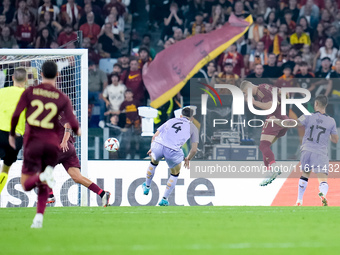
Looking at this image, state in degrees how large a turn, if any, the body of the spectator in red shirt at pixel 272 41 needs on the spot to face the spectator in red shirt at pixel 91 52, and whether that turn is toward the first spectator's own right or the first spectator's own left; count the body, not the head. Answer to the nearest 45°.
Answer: approximately 90° to the first spectator's own right

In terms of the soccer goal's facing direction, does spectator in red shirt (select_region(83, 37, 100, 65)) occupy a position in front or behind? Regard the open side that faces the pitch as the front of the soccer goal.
behind

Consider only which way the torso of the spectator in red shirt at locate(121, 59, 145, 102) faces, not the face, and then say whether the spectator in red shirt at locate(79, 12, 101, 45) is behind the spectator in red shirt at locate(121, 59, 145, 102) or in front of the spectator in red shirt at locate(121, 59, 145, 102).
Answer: behind

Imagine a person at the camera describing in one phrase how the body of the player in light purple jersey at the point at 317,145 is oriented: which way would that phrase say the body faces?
away from the camera

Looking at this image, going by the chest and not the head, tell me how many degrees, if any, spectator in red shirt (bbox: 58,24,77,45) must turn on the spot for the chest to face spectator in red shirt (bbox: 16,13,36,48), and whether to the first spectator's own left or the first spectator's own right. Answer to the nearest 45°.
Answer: approximately 90° to the first spectator's own right

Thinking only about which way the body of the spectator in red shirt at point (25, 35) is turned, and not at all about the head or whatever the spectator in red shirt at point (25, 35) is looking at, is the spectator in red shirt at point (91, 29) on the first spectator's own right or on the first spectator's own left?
on the first spectator's own left

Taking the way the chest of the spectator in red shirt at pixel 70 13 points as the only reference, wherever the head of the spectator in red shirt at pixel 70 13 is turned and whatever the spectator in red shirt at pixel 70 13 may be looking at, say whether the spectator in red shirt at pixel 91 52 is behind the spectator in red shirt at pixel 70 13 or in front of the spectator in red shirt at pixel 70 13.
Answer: in front

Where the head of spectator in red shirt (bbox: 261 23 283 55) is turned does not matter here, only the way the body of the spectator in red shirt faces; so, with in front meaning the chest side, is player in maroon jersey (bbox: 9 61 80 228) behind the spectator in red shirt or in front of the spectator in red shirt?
in front

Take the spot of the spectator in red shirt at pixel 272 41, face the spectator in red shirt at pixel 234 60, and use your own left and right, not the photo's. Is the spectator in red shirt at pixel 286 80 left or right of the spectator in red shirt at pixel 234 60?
left

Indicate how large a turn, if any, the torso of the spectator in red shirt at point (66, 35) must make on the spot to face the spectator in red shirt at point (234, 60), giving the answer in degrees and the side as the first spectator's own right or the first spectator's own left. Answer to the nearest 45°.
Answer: approximately 90° to the first spectator's own left

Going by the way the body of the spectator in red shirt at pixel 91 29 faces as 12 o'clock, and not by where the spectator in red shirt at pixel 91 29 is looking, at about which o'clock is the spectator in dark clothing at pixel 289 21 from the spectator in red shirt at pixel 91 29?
the spectator in dark clothing at pixel 289 21 is roughly at 9 o'clock from the spectator in red shirt at pixel 91 29.

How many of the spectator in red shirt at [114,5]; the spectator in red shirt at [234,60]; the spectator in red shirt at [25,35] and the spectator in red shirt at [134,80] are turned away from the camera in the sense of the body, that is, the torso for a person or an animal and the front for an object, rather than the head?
0

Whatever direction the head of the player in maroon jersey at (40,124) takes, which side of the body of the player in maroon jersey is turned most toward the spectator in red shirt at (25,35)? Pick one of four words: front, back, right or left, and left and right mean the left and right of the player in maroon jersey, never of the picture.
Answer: front

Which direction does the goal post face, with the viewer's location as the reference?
facing the viewer
